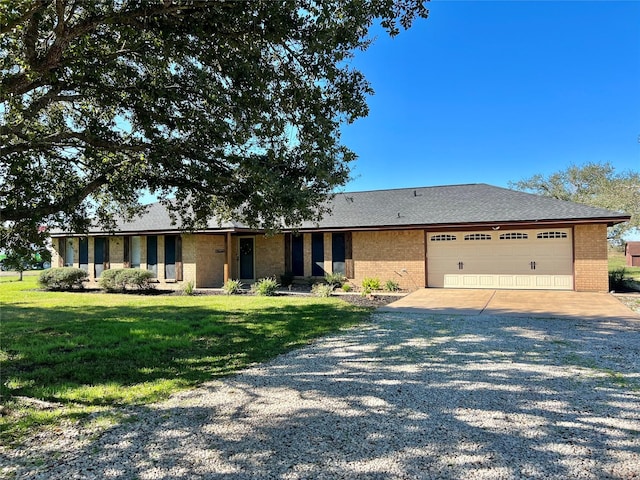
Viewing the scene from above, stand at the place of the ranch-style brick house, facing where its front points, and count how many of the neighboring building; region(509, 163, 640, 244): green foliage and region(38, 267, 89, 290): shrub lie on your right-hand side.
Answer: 1

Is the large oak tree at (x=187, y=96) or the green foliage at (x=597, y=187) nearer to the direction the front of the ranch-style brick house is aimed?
the large oak tree

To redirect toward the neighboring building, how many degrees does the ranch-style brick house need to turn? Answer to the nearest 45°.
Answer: approximately 135° to its left

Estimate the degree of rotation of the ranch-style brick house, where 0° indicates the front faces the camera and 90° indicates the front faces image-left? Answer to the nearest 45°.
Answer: approximately 0°

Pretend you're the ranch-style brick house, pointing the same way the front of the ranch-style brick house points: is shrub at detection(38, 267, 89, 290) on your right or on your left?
on your right
